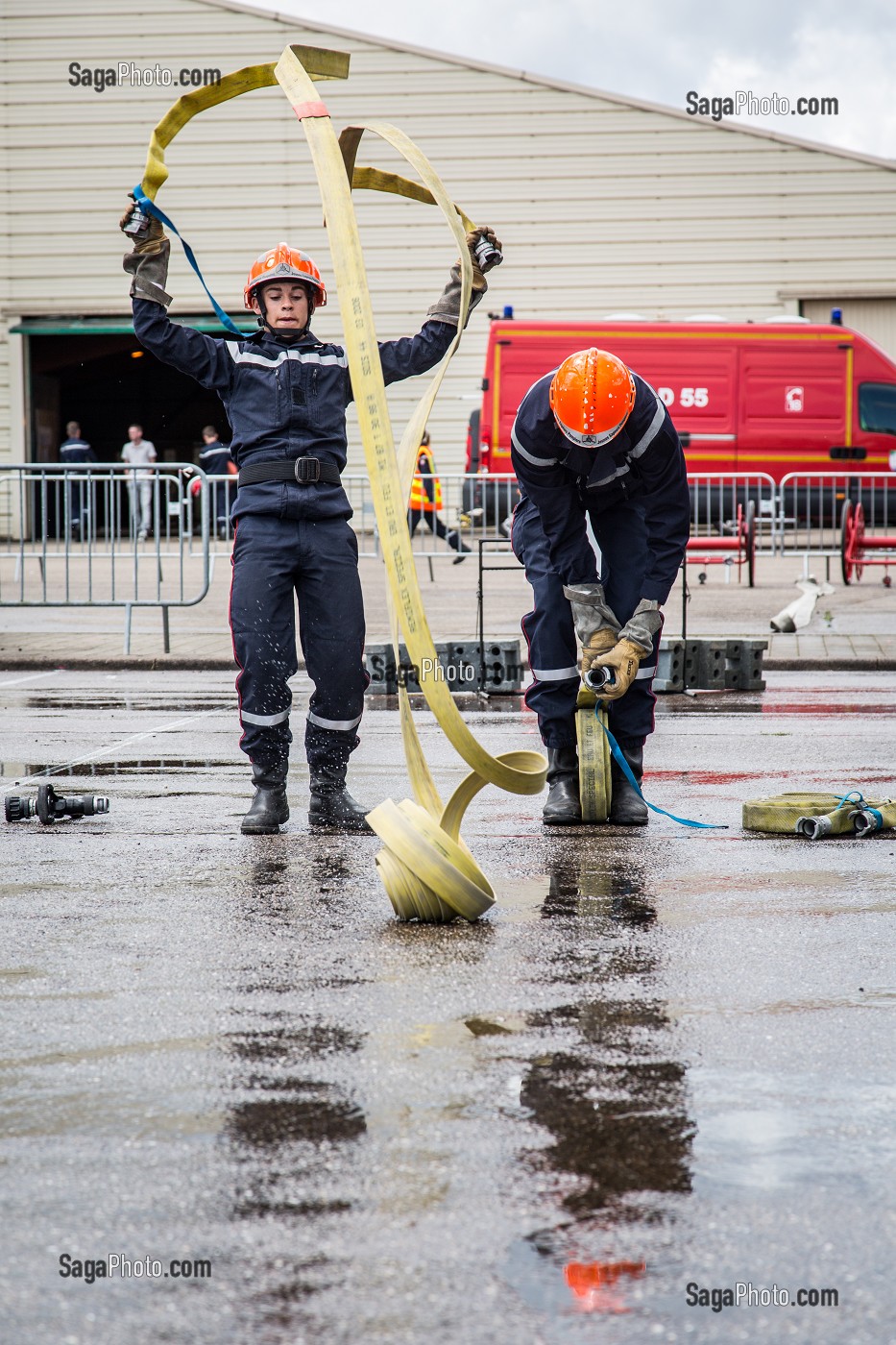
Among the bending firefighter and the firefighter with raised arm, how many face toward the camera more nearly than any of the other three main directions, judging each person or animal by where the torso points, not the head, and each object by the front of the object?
2

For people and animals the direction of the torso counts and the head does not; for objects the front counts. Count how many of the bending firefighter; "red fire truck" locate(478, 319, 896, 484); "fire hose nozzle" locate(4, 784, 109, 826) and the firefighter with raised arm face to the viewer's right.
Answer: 1

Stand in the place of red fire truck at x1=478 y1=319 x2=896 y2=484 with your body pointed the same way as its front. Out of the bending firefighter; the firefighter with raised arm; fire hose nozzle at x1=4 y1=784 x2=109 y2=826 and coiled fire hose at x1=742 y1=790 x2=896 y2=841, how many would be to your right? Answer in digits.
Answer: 4

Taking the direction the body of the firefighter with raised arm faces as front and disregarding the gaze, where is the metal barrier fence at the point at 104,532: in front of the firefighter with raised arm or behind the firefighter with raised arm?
behind

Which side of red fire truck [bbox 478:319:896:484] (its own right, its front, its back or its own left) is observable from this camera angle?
right

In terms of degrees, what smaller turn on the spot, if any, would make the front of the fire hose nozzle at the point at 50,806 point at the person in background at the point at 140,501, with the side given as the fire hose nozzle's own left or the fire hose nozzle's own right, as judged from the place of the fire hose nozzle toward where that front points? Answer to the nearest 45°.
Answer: approximately 90° to the fire hose nozzle's own right

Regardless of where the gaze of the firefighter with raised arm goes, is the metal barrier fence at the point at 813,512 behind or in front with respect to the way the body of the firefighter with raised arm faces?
behind

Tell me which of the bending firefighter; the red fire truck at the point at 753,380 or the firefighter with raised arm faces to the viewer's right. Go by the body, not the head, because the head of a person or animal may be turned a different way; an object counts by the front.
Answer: the red fire truck

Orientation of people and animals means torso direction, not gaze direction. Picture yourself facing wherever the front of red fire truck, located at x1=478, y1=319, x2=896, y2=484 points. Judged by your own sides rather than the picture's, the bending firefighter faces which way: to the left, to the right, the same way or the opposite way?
to the right

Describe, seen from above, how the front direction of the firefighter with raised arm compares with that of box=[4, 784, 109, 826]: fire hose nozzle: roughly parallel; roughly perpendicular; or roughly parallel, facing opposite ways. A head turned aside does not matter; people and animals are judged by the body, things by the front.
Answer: roughly perpendicular

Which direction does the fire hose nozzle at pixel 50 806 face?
to the viewer's left
